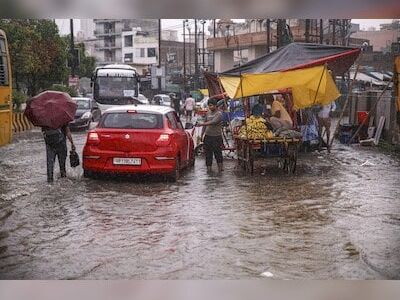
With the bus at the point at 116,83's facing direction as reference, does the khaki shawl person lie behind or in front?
in front

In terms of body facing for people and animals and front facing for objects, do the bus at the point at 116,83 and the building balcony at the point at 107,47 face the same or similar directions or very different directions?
same or similar directions

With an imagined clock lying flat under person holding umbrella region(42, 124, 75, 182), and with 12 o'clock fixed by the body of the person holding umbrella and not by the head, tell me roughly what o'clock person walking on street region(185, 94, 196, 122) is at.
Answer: The person walking on street is roughly at 1 o'clock from the person holding umbrella.

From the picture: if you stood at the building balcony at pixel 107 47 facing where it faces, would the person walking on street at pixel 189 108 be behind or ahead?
ahead

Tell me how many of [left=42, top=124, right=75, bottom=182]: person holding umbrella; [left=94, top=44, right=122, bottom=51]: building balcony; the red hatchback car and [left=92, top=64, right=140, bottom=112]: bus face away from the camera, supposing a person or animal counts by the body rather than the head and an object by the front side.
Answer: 2

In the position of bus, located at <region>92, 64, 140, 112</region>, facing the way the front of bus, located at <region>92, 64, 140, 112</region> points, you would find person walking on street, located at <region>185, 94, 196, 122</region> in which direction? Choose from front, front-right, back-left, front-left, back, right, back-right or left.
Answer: left

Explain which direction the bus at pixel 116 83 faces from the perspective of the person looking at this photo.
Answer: facing the viewer

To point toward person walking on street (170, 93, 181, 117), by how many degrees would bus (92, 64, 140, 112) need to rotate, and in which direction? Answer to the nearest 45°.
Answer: approximately 45° to its left

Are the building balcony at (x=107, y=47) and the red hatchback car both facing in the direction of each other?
yes

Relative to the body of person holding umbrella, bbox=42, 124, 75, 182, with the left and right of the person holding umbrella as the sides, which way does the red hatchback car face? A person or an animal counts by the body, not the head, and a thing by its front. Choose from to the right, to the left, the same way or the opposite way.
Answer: the same way

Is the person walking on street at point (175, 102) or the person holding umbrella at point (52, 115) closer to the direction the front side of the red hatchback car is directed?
the person walking on street

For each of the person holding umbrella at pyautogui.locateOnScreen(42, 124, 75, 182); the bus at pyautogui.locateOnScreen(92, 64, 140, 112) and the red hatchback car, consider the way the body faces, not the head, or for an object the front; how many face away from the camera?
2

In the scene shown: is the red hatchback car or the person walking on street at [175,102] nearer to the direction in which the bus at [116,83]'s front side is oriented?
the red hatchback car

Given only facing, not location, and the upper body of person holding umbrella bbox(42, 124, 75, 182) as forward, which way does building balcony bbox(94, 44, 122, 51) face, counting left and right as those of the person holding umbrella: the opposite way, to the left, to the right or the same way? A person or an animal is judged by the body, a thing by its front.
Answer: the opposite way

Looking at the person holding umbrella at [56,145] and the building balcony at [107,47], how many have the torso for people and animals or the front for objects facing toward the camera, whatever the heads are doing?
1

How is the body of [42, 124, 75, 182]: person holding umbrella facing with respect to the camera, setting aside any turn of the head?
away from the camera

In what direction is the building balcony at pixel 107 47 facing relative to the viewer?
toward the camera

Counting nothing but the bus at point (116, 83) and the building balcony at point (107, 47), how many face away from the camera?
0

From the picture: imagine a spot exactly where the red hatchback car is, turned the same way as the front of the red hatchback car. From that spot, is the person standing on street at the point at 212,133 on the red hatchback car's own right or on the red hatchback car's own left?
on the red hatchback car's own right

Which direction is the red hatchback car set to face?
away from the camera

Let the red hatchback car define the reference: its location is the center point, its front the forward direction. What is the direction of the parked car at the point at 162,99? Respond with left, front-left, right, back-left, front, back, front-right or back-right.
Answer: front

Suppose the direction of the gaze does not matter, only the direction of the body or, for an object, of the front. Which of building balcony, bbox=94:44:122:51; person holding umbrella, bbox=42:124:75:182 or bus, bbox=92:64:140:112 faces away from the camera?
the person holding umbrella

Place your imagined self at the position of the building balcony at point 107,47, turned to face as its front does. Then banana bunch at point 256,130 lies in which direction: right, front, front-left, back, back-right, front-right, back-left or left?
front
